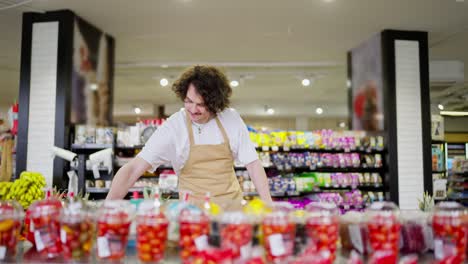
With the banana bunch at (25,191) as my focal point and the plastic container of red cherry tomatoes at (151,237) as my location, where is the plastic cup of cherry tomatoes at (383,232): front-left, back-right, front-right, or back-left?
back-right

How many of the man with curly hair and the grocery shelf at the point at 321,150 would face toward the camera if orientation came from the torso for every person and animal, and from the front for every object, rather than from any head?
2

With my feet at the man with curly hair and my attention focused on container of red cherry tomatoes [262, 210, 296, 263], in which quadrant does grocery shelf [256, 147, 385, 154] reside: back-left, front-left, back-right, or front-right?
back-left

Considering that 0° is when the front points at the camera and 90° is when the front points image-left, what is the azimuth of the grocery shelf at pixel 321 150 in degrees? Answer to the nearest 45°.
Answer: approximately 0°

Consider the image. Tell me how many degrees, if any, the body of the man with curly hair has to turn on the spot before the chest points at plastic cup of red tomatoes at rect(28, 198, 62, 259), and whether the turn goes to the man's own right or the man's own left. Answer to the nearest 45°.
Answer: approximately 45° to the man's own right

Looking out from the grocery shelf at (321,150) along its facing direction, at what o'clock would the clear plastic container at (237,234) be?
The clear plastic container is roughly at 12 o'clock from the grocery shelf.

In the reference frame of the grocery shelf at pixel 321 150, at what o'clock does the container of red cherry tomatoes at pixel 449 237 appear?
The container of red cherry tomatoes is roughly at 12 o'clock from the grocery shelf.

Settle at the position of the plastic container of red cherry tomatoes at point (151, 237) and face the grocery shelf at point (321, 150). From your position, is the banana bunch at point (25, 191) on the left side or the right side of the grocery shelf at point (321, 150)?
left

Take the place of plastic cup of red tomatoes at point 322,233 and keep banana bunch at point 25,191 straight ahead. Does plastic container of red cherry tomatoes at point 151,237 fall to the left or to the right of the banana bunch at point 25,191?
left

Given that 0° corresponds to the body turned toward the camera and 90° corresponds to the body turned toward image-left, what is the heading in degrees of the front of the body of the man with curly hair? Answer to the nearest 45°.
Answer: approximately 0°

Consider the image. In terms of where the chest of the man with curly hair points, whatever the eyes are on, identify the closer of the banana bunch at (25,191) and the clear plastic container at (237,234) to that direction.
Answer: the clear plastic container
